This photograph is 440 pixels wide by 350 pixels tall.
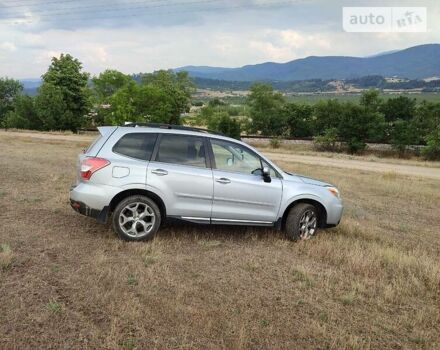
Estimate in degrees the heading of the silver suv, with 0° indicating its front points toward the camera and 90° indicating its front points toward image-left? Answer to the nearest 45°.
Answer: approximately 270°

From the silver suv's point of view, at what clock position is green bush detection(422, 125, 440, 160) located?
The green bush is roughly at 10 o'clock from the silver suv.
